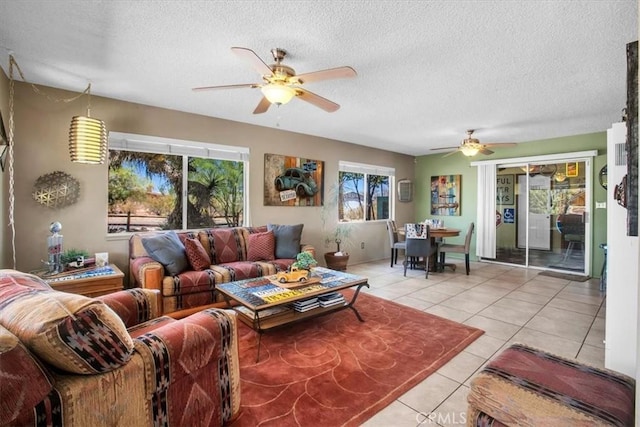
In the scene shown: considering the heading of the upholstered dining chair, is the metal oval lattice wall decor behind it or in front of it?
behind

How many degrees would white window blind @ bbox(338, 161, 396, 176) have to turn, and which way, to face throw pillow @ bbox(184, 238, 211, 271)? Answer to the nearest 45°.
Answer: approximately 90° to its right

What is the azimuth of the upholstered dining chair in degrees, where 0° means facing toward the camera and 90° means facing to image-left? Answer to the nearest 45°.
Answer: approximately 225°

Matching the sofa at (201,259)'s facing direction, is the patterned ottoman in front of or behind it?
in front

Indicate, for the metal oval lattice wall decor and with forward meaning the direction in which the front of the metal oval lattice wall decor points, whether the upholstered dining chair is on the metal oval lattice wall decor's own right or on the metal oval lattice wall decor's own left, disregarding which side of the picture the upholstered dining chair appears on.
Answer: on the metal oval lattice wall decor's own left

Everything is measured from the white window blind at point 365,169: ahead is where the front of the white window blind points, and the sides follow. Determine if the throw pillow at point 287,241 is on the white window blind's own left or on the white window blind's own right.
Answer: on the white window blind's own right

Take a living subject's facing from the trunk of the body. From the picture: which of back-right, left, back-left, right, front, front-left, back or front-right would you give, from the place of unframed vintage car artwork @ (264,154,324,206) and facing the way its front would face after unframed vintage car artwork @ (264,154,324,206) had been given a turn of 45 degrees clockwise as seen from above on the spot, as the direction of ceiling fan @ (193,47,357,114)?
front

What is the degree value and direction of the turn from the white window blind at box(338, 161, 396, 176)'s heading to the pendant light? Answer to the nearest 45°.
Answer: approximately 90° to its right

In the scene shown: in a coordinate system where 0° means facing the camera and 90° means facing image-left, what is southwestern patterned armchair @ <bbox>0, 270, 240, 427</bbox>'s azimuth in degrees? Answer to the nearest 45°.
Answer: approximately 225°

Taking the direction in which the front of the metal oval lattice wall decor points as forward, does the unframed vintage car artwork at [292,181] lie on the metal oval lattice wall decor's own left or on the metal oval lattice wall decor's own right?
on the metal oval lattice wall decor's own left

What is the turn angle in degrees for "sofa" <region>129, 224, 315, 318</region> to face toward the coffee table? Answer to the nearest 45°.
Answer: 0° — it already faces it

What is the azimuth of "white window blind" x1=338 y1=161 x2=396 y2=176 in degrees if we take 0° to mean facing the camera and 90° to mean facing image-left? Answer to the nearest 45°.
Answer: approximately 315°

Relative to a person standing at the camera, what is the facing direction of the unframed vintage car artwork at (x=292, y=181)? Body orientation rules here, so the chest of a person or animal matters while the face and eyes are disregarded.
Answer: facing the viewer and to the right of the viewer
